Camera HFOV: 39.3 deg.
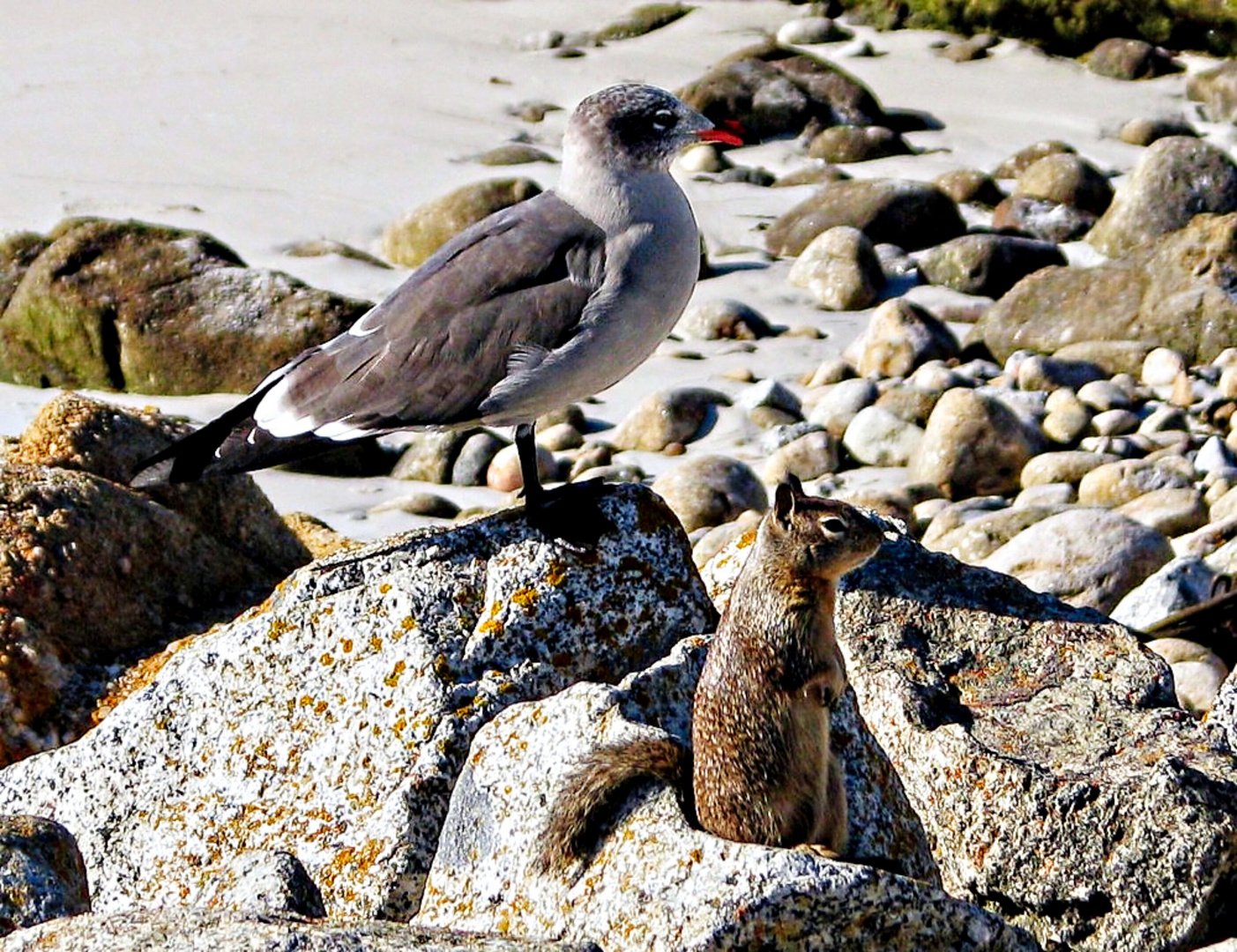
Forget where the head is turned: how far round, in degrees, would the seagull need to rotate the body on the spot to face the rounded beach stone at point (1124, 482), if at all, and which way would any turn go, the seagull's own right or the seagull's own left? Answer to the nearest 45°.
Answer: approximately 45° to the seagull's own left

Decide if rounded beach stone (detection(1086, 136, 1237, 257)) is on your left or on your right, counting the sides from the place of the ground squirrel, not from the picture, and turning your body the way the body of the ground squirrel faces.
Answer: on your left

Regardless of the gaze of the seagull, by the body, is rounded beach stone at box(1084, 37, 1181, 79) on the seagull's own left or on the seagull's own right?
on the seagull's own left

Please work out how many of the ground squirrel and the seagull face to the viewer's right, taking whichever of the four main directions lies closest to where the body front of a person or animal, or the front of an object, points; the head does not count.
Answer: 2

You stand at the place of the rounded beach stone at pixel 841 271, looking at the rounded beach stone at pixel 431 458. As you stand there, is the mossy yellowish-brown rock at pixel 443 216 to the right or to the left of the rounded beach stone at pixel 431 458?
right

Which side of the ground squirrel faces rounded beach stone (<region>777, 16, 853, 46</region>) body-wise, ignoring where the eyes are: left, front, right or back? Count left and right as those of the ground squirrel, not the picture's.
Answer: left

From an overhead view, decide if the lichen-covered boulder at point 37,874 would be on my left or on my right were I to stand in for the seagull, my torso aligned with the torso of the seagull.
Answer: on my right

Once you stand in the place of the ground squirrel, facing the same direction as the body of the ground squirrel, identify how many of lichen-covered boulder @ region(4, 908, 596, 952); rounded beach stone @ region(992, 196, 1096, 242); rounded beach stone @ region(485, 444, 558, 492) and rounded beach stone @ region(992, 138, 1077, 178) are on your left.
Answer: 3

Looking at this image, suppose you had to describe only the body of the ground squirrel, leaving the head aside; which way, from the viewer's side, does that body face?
to the viewer's right

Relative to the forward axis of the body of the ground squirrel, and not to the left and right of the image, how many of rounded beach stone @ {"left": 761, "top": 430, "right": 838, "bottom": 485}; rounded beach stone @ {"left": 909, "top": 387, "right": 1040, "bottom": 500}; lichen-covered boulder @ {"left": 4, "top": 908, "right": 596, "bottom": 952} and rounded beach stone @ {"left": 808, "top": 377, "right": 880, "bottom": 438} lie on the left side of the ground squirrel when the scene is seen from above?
3

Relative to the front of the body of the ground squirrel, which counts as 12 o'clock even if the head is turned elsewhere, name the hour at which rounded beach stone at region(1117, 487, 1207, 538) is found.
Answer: The rounded beach stone is roughly at 10 o'clock from the ground squirrel.

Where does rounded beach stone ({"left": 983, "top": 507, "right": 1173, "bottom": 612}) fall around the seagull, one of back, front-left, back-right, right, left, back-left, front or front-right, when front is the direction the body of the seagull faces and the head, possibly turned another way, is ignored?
front-left

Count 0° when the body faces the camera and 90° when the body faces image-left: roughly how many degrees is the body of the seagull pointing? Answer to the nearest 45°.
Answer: approximately 270°
